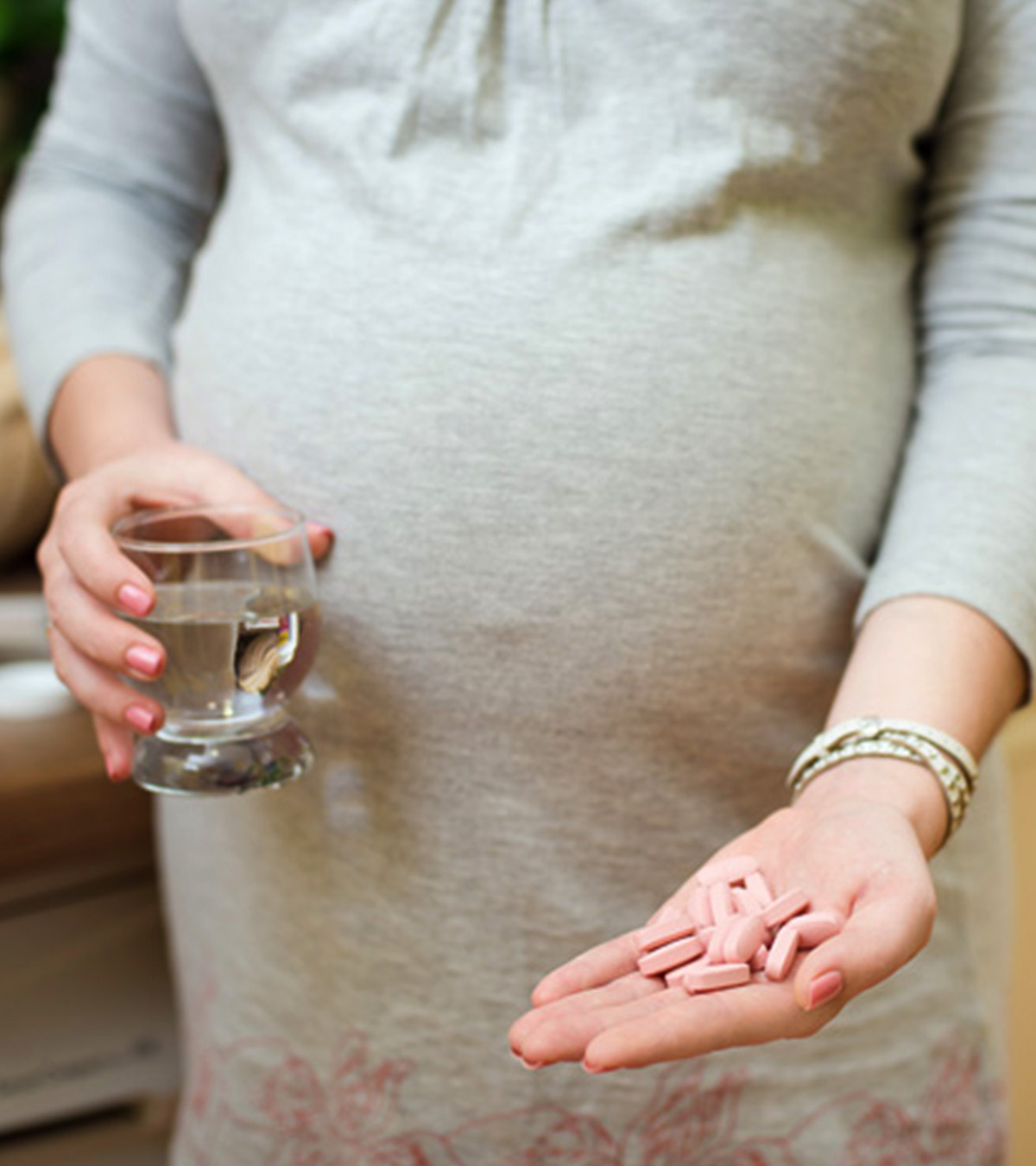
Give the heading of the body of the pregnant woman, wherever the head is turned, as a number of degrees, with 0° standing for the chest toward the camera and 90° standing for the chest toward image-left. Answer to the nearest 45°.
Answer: approximately 0°
